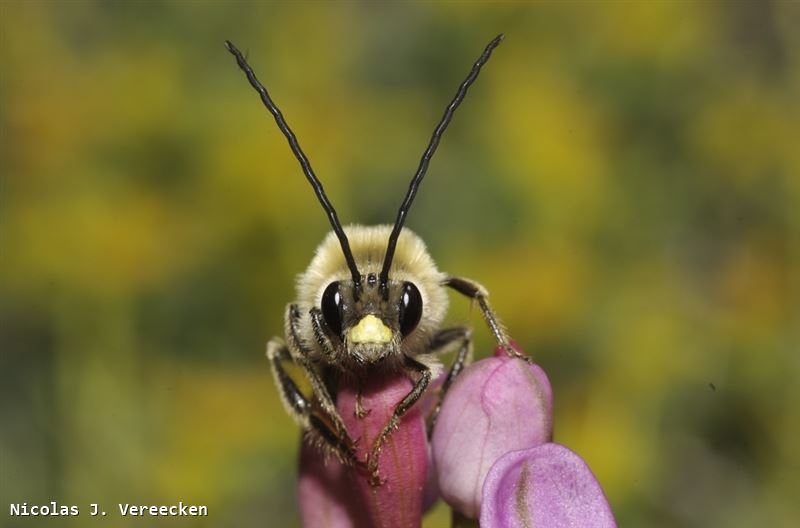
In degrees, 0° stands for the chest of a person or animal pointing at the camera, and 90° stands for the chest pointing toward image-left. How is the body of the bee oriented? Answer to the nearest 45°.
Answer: approximately 0°
